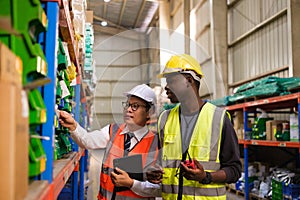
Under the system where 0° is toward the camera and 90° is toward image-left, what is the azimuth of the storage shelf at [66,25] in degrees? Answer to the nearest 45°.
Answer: approximately 270°

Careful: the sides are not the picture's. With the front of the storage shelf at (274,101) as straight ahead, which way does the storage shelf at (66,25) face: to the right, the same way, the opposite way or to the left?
the opposite way

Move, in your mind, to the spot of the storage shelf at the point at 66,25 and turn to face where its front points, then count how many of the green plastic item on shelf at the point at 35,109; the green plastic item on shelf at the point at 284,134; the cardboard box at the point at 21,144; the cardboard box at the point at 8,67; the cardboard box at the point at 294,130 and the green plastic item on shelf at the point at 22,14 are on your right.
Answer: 4

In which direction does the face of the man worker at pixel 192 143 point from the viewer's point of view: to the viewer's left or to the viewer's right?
to the viewer's left

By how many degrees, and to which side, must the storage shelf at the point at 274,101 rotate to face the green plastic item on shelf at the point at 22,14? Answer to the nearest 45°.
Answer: approximately 45° to its left

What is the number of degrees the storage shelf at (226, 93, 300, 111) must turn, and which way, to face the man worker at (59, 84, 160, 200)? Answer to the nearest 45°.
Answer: approximately 45° to its left
